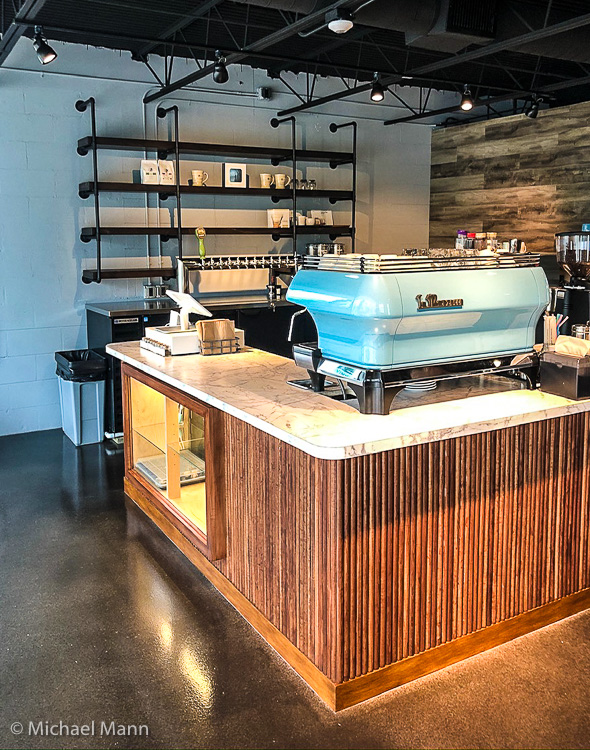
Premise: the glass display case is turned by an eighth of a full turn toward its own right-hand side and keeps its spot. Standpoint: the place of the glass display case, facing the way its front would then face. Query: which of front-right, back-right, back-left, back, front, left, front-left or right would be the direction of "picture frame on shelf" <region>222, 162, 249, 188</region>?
right

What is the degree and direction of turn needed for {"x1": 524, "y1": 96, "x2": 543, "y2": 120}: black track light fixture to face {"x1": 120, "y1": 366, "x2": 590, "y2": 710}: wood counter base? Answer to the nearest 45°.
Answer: approximately 45° to its left

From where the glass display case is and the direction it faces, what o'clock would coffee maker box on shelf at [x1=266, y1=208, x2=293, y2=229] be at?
The coffee maker box on shelf is roughly at 5 o'clock from the glass display case.

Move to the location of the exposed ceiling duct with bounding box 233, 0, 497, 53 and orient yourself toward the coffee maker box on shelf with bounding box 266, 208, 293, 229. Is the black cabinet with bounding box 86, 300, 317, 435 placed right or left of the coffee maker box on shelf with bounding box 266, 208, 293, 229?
left

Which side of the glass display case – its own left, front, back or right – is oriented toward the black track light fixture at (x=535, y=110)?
back

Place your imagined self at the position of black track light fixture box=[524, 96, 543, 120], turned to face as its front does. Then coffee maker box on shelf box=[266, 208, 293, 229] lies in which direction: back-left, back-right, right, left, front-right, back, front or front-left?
front-right

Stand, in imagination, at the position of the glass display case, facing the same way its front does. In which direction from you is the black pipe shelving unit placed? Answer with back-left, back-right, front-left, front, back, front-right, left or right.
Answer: back-right

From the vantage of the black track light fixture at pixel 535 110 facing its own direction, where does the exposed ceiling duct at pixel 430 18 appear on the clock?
The exposed ceiling duct is roughly at 11 o'clock from the black track light fixture.
